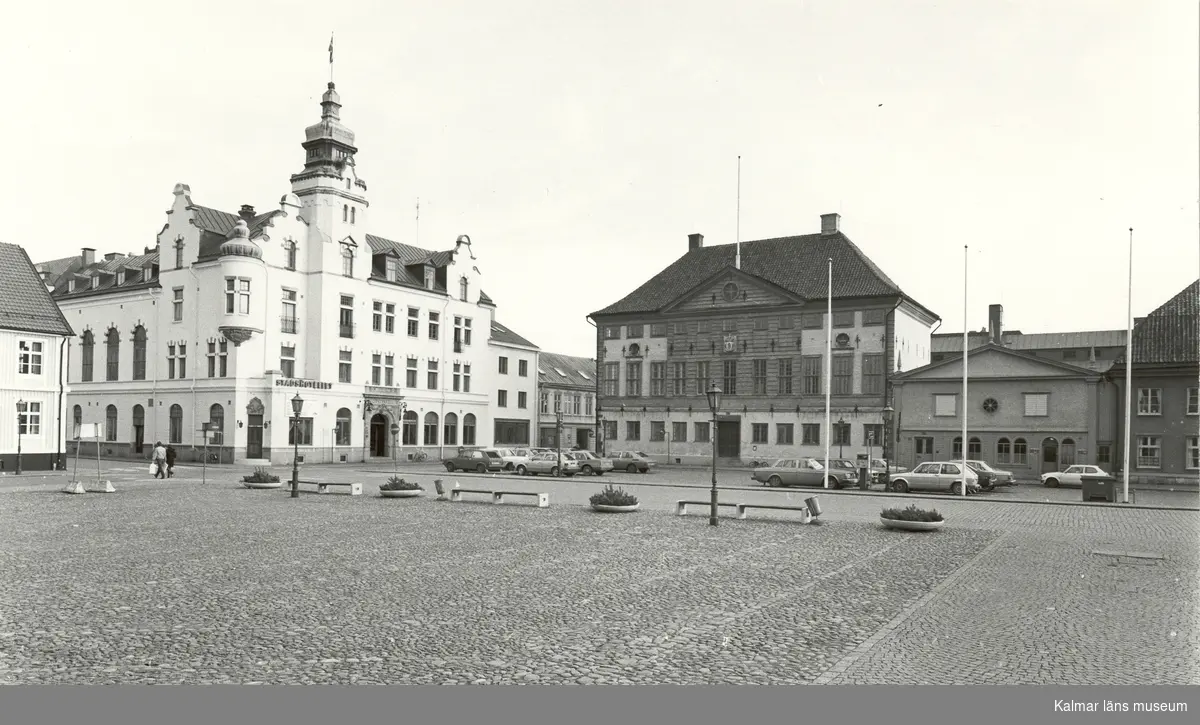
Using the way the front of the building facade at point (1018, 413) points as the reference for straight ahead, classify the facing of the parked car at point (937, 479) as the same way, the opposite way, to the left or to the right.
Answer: to the right

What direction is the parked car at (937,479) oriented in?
to the viewer's left

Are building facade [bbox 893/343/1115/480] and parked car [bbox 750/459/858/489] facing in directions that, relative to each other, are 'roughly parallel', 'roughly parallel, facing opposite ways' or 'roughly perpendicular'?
roughly perpendicular

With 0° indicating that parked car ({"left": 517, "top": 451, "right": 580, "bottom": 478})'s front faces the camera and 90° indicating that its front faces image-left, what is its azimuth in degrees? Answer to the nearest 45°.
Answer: approximately 90°

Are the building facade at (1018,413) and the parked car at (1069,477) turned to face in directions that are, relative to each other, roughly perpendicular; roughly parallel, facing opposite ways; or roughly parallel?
roughly perpendicular

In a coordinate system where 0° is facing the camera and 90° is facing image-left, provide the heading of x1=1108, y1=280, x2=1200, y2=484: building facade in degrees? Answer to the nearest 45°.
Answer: approximately 0°
